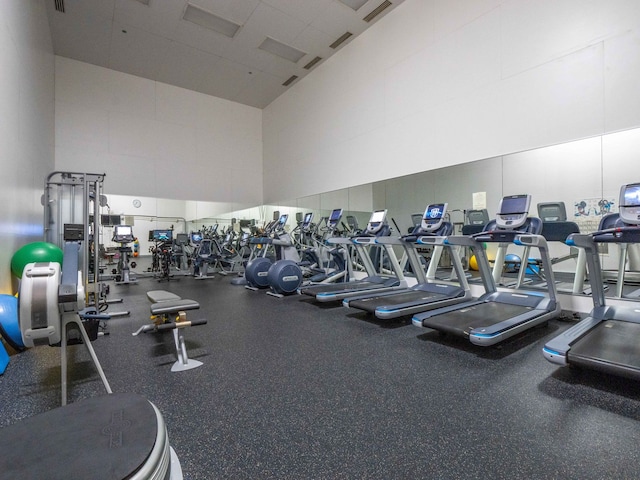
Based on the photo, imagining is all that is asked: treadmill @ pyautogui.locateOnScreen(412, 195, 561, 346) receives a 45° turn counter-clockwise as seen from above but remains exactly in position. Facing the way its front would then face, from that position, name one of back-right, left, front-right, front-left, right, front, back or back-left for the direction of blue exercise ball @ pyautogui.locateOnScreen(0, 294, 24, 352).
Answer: back-left

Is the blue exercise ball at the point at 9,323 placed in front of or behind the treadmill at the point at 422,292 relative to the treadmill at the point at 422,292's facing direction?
behind

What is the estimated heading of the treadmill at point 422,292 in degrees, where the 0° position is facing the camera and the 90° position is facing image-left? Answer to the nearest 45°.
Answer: approximately 225°

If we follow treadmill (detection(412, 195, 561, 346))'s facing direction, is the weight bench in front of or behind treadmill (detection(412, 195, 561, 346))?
behind

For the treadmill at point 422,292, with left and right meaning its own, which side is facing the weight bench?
back

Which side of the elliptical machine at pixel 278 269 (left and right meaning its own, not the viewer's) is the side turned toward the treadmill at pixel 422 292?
right

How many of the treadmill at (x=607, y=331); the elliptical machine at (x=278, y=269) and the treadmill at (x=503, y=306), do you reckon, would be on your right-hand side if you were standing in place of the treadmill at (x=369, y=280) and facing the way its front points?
2

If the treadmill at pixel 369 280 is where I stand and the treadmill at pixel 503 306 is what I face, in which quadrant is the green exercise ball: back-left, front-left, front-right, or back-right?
back-right

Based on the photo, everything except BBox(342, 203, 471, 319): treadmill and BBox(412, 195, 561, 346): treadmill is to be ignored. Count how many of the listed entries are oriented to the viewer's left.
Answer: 0

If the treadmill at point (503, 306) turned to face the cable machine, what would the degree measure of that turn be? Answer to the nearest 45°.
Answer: approximately 135° to its left

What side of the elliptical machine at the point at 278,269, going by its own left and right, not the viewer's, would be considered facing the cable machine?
back

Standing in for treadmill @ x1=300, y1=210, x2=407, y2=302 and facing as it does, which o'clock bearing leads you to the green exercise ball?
The green exercise ball is roughly at 7 o'clock from the treadmill.

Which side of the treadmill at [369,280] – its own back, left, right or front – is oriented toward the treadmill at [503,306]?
right

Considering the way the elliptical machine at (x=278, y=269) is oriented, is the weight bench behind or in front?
behind
